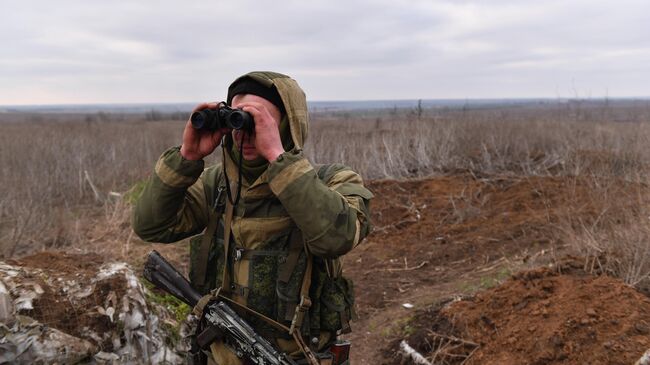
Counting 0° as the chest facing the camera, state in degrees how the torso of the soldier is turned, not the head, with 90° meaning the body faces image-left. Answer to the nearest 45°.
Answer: approximately 45°

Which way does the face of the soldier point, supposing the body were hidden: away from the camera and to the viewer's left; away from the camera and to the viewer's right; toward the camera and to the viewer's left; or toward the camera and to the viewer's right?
toward the camera and to the viewer's left

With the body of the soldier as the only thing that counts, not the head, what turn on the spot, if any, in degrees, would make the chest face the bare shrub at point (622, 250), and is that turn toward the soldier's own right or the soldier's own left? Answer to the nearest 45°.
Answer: approximately 180°
